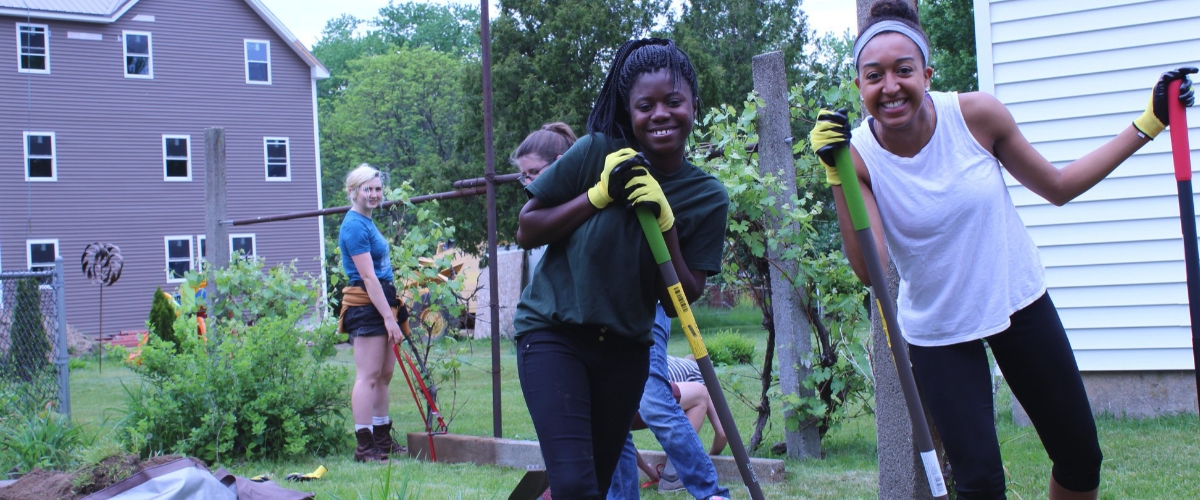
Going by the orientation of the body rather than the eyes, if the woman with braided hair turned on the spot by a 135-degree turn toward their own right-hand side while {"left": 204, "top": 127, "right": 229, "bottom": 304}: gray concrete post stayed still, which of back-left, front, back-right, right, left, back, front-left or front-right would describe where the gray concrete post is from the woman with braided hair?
front
